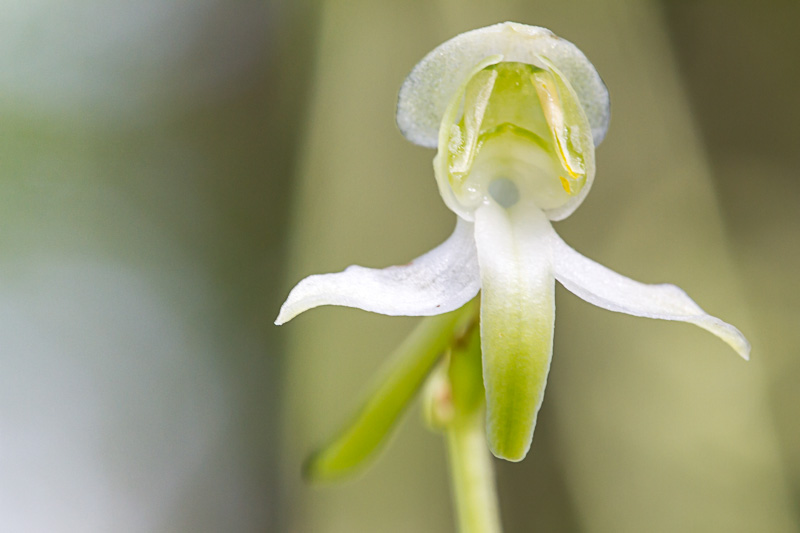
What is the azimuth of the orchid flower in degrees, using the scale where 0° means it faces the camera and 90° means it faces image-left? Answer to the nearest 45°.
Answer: approximately 0°
